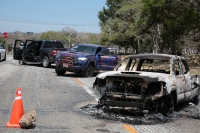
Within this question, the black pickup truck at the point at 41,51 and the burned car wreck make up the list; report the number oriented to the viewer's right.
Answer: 0

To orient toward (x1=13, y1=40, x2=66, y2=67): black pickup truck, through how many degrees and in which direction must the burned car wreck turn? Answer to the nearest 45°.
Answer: approximately 90° to its right

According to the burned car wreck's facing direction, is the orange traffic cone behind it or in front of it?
in front

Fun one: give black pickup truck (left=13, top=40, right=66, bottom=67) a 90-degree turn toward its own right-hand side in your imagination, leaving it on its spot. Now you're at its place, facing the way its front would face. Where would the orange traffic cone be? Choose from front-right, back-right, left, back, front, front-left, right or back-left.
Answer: back-right

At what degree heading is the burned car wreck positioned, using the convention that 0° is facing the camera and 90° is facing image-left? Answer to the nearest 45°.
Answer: approximately 45°

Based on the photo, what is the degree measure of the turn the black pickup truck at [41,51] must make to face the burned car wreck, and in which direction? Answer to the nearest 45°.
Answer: approximately 135° to its left

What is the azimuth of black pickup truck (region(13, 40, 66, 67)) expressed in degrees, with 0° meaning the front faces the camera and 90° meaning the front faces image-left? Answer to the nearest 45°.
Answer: approximately 135°
